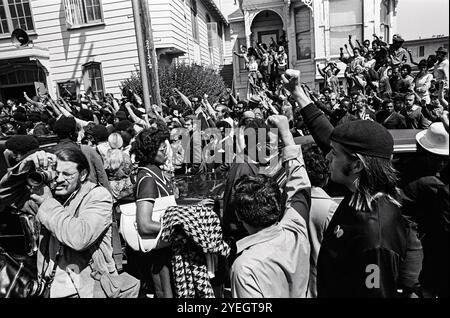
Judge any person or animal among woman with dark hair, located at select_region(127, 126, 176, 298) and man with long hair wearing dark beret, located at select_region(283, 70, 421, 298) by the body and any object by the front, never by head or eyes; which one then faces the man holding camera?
man with long hair wearing dark beret, located at select_region(283, 70, 421, 298)

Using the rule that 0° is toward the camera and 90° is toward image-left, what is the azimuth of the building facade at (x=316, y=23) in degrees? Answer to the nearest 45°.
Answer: approximately 0°

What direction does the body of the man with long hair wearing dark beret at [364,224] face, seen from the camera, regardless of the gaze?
to the viewer's left

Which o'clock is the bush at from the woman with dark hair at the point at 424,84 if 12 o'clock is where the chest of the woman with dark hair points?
The bush is roughly at 2 o'clock from the woman with dark hair.

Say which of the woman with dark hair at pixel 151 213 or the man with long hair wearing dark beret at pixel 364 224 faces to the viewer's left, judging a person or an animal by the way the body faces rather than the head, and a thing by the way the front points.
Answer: the man with long hair wearing dark beret at pixel 364 224

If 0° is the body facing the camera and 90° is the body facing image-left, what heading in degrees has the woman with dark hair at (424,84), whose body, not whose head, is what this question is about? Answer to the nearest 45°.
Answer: approximately 45°

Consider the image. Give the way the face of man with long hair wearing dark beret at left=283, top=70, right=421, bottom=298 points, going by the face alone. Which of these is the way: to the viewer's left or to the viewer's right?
to the viewer's left
